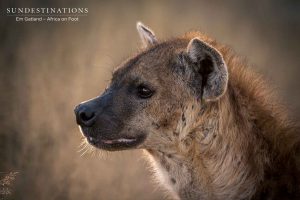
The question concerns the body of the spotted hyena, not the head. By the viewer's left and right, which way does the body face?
facing to the left of the viewer
